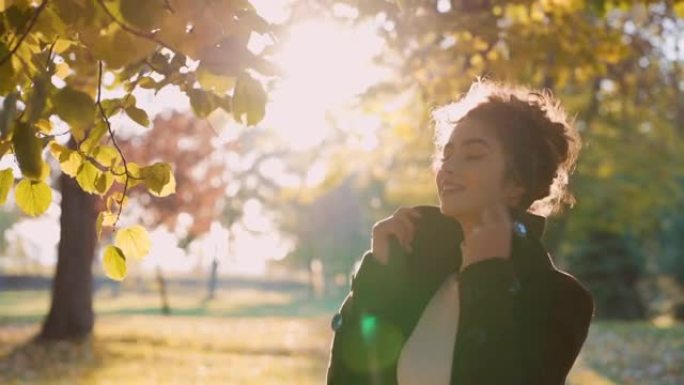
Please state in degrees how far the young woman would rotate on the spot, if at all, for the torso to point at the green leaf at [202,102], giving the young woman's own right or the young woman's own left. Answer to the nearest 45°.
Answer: approximately 45° to the young woman's own right

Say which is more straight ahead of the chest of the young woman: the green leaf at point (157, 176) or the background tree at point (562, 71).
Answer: the green leaf

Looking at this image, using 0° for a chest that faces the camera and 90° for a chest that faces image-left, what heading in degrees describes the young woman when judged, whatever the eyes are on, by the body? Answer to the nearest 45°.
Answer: approximately 45°

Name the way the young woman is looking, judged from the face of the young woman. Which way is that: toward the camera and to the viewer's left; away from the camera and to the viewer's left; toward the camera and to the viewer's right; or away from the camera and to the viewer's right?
toward the camera and to the viewer's left

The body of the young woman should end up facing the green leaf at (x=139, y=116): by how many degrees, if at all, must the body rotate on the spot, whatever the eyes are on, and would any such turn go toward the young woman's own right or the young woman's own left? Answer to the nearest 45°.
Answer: approximately 45° to the young woman's own right

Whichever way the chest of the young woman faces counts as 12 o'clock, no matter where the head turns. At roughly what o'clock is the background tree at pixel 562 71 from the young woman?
The background tree is roughly at 5 o'clock from the young woman.

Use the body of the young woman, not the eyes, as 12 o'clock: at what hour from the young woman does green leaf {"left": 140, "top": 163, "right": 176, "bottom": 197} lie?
The green leaf is roughly at 1 o'clock from the young woman.
